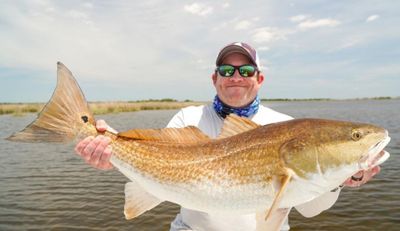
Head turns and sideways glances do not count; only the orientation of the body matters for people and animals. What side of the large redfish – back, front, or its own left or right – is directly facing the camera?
right

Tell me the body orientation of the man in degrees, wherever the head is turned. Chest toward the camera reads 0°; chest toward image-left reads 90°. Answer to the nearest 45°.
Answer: approximately 0°
